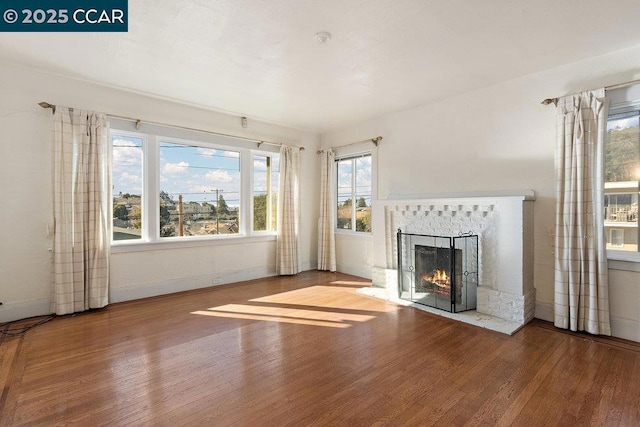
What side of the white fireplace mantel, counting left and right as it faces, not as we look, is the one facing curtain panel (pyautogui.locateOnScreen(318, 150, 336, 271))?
right

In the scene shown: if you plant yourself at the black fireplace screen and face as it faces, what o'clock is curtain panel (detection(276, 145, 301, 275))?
The curtain panel is roughly at 2 o'clock from the black fireplace screen.

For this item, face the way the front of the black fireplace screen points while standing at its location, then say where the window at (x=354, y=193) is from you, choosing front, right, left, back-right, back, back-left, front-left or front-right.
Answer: right

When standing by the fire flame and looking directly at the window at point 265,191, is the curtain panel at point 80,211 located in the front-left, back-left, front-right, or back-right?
front-left

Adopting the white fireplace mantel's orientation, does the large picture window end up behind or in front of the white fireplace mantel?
in front

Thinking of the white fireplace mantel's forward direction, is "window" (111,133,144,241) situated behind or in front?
in front

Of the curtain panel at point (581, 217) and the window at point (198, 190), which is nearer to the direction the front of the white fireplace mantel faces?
the window

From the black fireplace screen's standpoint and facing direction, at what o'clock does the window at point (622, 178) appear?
The window is roughly at 8 o'clock from the black fireplace screen.

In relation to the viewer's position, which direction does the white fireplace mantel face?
facing the viewer and to the left of the viewer

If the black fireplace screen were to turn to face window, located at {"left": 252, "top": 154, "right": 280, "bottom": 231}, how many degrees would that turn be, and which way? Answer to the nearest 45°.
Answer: approximately 45° to its right
